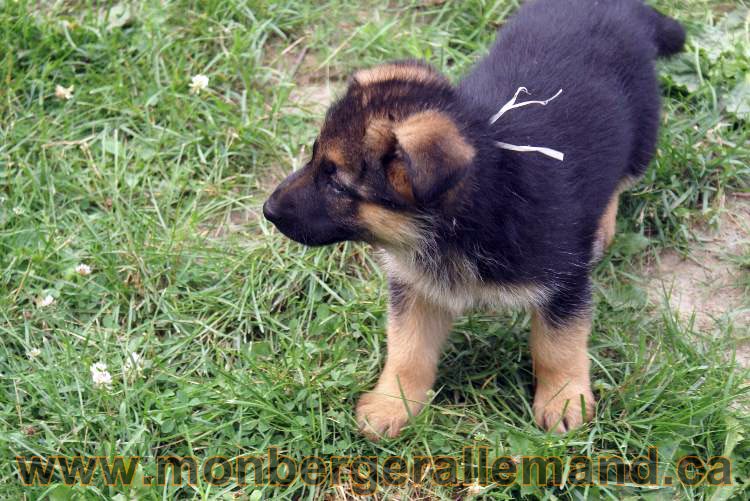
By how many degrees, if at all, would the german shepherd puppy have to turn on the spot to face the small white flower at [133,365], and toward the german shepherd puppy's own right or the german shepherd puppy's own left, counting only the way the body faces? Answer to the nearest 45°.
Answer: approximately 45° to the german shepherd puppy's own right

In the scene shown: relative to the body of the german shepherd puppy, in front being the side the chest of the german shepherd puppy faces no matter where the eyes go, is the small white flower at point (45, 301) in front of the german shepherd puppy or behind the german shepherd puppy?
in front

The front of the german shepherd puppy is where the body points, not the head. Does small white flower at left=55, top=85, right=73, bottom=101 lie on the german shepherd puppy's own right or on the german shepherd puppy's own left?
on the german shepherd puppy's own right

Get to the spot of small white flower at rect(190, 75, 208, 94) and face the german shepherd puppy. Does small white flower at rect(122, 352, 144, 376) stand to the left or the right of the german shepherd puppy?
right

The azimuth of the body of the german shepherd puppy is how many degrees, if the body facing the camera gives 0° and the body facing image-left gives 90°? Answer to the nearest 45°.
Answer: approximately 45°

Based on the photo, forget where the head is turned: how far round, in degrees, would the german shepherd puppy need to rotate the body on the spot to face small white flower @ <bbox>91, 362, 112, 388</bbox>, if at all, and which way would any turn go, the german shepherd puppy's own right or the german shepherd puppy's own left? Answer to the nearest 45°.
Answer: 0° — it already faces it
